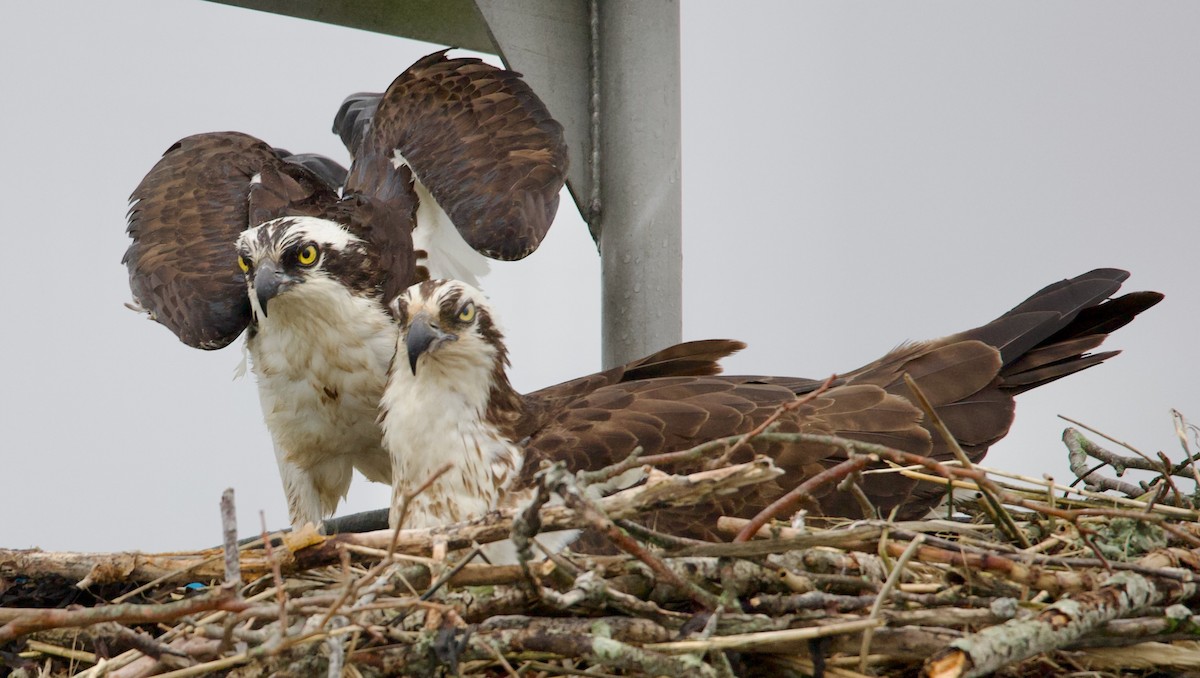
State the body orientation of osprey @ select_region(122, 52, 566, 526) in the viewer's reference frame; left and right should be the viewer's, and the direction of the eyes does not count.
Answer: facing the viewer and to the left of the viewer

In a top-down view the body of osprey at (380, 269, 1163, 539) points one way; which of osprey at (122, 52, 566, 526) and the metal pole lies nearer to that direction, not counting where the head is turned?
the osprey

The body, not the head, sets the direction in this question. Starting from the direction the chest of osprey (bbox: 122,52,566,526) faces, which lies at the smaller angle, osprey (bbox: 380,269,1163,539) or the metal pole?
the osprey

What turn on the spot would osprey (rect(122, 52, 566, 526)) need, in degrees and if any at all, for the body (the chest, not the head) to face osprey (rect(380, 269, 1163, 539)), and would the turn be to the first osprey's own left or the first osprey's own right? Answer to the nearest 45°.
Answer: approximately 90° to the first osprey's own left

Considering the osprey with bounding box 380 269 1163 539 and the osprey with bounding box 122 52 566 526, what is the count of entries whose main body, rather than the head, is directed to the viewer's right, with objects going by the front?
0
